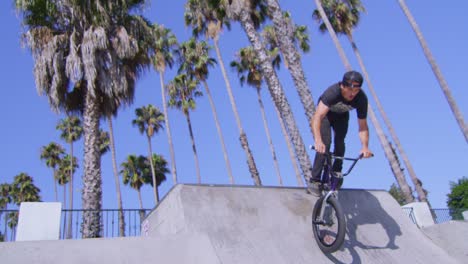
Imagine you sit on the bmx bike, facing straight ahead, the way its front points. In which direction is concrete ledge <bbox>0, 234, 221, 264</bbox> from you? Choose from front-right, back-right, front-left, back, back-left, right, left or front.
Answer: right

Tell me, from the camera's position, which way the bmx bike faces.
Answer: facing the viewer and to the right of the viewer

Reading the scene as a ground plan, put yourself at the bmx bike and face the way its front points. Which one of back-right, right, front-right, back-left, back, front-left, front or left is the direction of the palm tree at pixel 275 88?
back-left

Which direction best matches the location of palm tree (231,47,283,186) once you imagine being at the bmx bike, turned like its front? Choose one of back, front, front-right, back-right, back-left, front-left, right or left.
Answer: back-left

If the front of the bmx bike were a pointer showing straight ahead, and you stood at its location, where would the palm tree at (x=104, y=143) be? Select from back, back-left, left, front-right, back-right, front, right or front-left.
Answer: back

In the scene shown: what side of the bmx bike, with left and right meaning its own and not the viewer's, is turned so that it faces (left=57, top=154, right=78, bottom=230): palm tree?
back

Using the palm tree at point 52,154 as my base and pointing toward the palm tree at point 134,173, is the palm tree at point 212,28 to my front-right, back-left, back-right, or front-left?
front-right

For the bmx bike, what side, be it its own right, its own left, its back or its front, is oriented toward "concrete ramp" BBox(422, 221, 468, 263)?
left

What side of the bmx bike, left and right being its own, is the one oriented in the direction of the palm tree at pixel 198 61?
back
